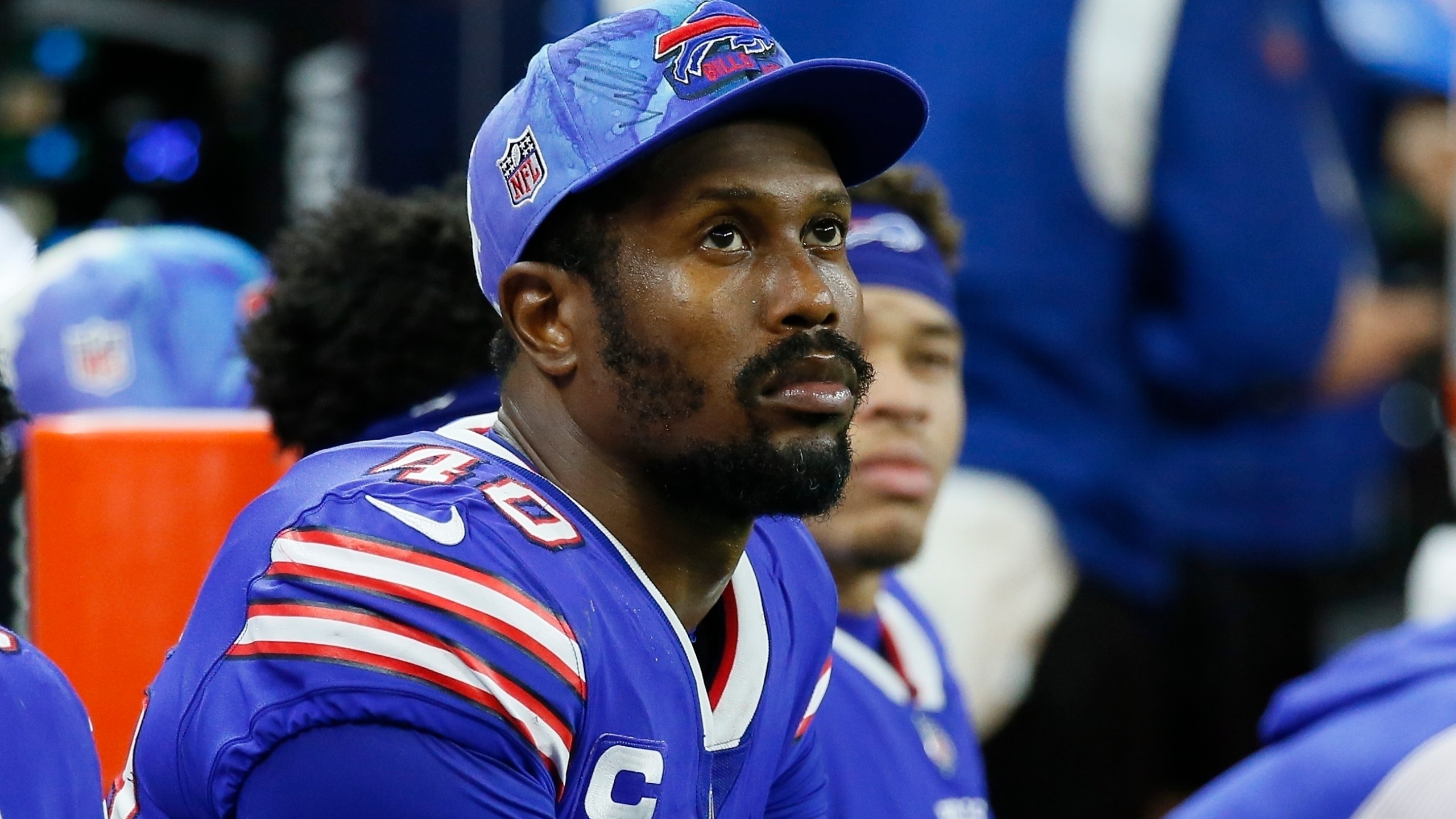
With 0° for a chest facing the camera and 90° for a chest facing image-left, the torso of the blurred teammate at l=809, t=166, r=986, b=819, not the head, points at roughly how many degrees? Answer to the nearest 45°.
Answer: approximately 315°

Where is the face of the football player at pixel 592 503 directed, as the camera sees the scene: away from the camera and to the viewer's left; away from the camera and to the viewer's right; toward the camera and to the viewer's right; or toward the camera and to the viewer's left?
toward the camera and to the viewer's right

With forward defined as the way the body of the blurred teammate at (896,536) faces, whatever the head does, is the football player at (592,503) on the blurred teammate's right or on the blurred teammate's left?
on the blurred teammate's right

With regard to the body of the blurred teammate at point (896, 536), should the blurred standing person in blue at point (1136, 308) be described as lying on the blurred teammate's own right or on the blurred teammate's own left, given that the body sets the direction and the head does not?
on the blurred teammate's own left

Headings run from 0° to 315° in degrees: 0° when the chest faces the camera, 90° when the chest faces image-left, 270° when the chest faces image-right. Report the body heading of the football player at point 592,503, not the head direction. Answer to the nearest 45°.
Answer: approximately 315°

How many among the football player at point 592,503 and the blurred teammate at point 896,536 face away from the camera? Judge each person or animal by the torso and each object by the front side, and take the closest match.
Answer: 0

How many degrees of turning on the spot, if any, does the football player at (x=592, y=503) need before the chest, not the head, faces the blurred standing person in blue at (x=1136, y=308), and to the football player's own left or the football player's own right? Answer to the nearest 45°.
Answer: approximately 90° to the football player's own left
